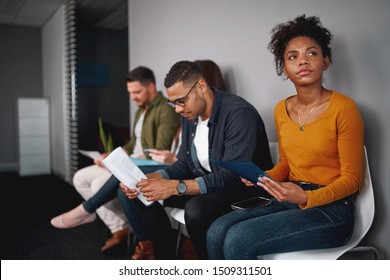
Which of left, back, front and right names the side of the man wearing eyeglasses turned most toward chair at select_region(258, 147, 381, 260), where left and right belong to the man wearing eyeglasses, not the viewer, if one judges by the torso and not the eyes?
left

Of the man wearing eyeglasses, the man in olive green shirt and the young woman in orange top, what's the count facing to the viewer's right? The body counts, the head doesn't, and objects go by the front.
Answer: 0

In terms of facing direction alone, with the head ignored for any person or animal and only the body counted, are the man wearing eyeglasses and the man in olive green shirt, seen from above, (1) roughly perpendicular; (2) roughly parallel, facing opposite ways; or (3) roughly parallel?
roughly parallel

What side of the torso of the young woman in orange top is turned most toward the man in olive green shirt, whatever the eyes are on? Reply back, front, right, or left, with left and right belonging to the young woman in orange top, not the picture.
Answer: right

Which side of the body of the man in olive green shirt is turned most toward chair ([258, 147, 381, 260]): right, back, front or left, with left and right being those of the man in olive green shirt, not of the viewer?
left

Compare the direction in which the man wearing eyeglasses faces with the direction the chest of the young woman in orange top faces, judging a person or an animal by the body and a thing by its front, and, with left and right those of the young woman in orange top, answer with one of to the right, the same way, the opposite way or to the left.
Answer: the same way

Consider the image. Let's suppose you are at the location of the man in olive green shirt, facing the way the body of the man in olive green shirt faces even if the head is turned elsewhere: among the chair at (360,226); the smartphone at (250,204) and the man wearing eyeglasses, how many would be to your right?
0

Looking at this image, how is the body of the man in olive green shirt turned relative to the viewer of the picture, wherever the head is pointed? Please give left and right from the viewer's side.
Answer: facing the viewer and to the left of the viewer

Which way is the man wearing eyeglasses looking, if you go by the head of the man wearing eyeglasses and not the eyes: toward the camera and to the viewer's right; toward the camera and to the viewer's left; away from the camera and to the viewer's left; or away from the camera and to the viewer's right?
toward the camera and to the viewer's left

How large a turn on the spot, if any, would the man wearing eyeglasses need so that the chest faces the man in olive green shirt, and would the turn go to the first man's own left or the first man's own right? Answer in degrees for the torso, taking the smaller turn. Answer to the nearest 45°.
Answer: approximately 90° to the first man's own right

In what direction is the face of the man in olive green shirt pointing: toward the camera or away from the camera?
toward the camera

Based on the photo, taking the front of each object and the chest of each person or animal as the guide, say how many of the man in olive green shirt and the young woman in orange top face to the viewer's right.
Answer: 0

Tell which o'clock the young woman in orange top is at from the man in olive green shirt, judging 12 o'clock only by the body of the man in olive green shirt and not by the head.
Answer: The young woman in orange top is roughly at 10 o'clock from the man in olive green shirt.
